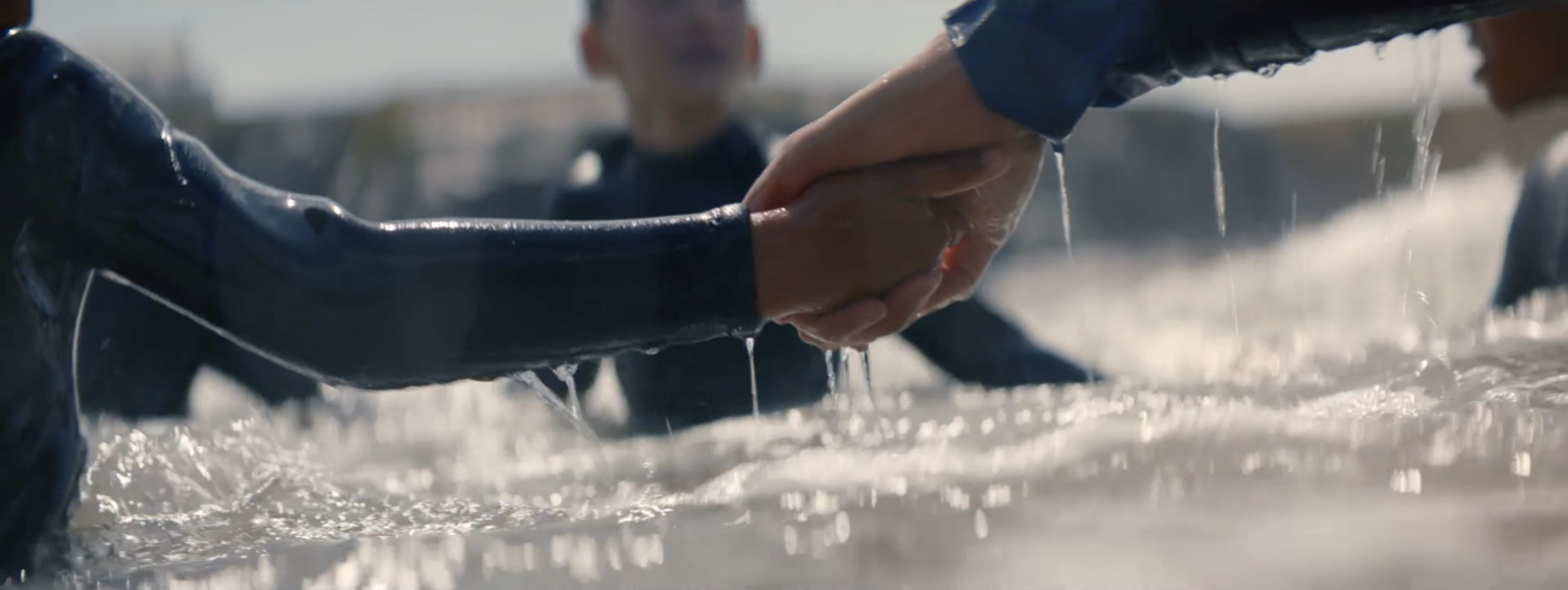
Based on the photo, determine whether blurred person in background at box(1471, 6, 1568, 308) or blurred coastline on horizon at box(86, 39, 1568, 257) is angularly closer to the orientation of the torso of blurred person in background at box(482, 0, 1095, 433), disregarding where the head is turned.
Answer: the blurred person in background

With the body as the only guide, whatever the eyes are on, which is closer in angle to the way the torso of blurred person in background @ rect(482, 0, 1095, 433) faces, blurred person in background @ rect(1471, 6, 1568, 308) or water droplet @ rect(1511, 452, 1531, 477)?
the water droplet

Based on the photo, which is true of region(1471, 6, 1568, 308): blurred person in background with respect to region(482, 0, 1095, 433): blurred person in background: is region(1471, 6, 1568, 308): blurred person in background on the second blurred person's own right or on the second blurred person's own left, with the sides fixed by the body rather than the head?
on the second blurred person's own left

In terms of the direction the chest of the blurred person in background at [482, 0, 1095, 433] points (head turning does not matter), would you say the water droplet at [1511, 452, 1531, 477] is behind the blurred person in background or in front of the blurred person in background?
in front

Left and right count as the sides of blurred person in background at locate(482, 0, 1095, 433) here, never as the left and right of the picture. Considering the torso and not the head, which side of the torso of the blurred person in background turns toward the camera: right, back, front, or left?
front

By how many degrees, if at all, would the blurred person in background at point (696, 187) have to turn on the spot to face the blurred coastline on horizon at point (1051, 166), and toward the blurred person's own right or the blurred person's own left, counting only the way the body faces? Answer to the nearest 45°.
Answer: approximately 180°
